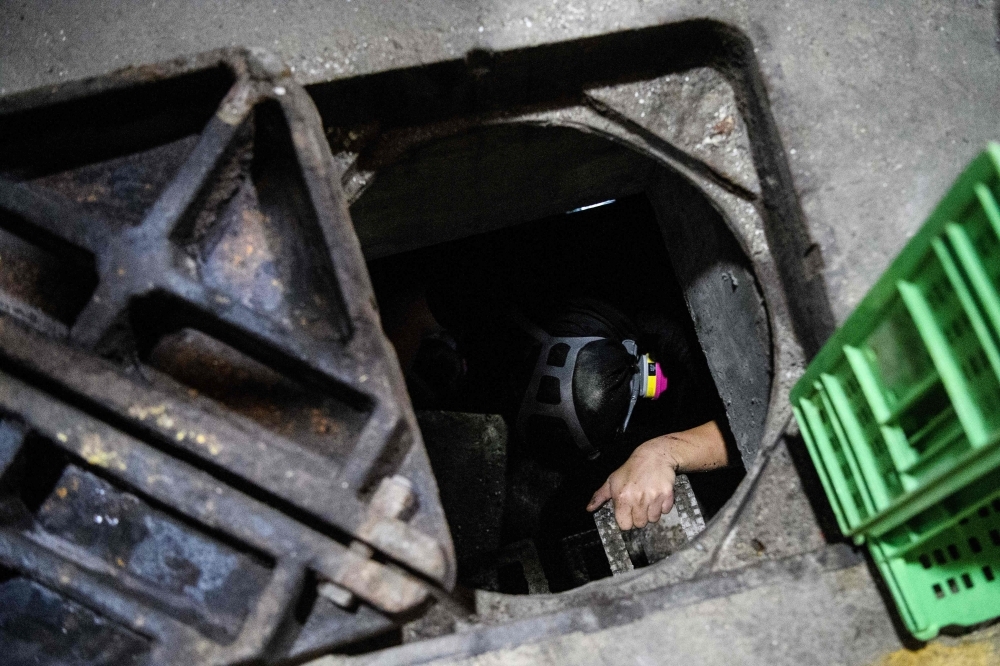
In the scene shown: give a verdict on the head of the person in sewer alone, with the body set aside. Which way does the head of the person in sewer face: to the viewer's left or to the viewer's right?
to the viewer's right

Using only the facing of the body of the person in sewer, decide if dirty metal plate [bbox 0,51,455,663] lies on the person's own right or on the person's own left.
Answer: on the person's own right

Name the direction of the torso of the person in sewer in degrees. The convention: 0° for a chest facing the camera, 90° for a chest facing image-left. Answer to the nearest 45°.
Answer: approximately 315°
